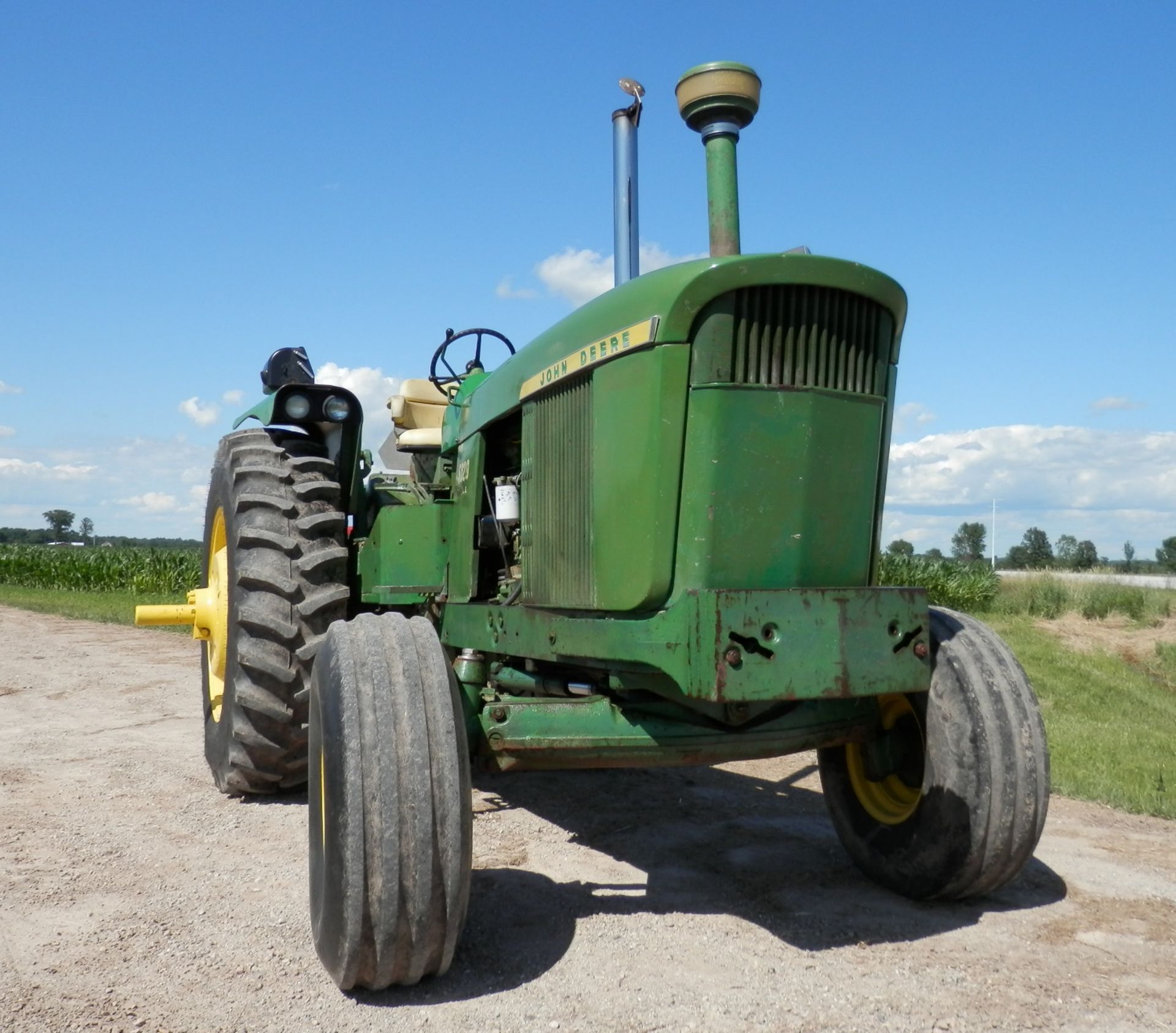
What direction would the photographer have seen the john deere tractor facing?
facing the viewer and to the right of the viewer
